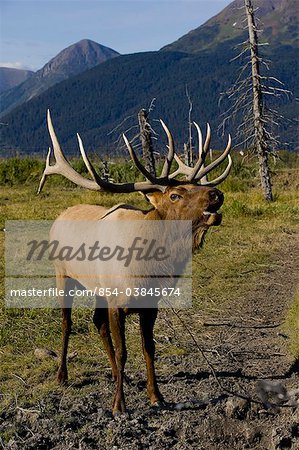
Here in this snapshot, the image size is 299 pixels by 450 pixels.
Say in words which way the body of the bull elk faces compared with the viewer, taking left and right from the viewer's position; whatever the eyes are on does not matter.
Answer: facing the viewer and to the right of the viewer

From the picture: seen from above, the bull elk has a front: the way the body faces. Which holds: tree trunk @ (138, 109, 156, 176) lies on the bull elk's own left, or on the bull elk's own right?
on the bull elk's own left

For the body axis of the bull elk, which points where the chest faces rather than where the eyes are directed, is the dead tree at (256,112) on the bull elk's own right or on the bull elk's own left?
on the bull elk's own left

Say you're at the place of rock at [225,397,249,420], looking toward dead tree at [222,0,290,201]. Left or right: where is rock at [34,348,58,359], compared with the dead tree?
left

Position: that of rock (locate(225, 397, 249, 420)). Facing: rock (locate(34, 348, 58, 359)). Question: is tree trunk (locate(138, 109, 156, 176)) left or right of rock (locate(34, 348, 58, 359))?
right

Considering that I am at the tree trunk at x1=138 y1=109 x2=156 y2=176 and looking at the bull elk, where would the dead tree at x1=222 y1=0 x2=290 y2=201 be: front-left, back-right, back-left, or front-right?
front-left

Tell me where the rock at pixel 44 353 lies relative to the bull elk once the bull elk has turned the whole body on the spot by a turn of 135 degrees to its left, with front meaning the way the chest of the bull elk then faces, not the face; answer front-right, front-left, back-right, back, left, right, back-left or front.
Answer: front-left
